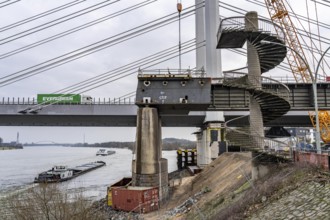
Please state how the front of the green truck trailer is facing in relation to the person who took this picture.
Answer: facing to the right of the viewer

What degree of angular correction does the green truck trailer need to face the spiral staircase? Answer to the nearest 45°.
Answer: approximately 45° to its right
